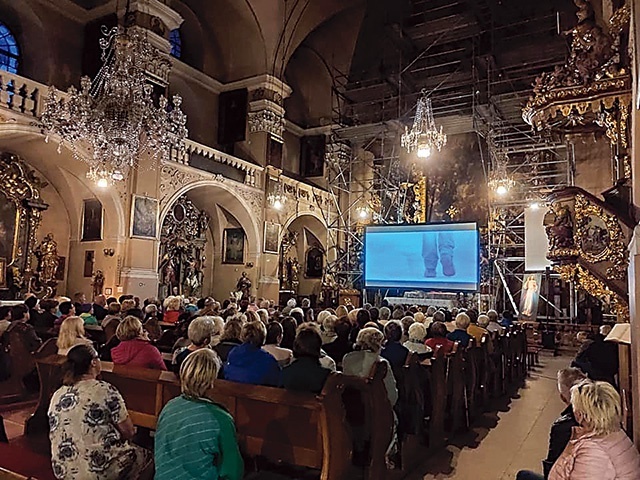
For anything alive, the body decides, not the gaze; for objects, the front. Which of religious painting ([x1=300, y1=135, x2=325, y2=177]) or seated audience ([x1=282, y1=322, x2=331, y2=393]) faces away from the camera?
the seated audience

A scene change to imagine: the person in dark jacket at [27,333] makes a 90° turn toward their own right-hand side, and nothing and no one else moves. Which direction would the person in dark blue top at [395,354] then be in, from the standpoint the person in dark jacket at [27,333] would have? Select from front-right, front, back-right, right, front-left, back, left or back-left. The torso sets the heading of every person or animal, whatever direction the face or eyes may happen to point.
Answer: front

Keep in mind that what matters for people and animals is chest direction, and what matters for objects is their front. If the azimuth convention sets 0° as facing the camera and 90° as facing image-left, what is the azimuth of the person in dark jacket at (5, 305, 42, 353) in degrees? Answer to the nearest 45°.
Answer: approximately 225°

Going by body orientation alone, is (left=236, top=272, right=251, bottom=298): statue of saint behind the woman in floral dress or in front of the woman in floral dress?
in front

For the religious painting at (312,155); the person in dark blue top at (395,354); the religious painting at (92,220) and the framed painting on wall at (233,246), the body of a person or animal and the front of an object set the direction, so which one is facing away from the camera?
the person in dark blue top

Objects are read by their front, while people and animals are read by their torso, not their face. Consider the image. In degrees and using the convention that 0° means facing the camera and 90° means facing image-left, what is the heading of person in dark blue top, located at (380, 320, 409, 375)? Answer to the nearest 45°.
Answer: approximately 180°

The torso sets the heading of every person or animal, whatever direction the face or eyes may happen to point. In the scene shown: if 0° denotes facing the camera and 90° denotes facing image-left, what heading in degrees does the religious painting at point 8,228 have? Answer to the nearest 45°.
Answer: approximately 315°

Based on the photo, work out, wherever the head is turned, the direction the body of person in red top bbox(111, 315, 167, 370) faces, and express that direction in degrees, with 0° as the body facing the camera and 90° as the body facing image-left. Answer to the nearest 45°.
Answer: approximately 225°

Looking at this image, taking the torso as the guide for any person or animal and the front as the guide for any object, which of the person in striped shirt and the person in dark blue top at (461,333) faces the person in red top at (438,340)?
the person in striped shirt

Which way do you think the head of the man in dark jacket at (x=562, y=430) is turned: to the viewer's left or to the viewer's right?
to the viewer's left

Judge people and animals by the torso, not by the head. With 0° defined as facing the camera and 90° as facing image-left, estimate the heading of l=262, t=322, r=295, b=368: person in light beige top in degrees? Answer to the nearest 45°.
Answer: approximately 225°

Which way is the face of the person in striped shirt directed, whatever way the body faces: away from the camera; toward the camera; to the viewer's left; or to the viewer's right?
away from the camera

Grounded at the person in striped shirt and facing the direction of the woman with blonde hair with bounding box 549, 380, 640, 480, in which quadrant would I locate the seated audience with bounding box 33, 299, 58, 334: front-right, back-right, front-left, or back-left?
back-left
